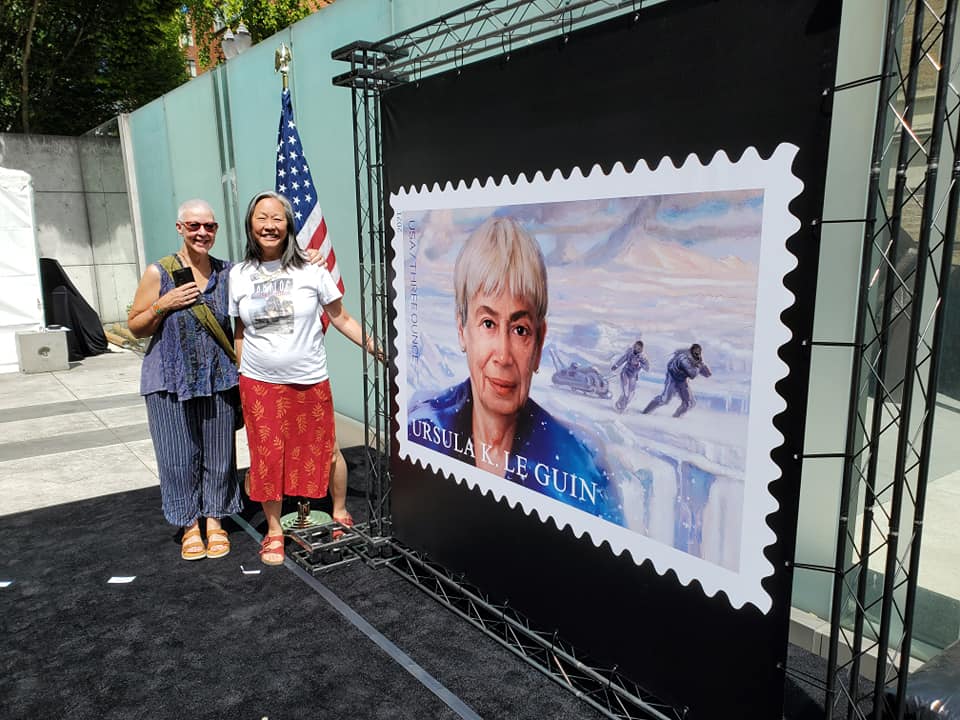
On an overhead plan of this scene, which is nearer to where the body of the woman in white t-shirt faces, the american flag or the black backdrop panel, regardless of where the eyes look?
the black backdrop panel

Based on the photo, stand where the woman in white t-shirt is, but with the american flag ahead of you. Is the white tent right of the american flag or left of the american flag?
left

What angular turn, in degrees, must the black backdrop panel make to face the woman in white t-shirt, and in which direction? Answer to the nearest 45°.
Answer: approximately 90° to its right

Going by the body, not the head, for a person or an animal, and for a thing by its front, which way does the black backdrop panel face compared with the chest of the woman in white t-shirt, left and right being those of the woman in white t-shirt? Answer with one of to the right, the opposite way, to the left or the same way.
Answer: to the right

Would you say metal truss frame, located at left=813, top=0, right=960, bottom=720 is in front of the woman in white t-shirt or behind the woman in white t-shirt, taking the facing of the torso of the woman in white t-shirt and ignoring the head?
in front

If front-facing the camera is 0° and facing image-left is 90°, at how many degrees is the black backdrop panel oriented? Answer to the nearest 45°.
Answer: approximately 45°

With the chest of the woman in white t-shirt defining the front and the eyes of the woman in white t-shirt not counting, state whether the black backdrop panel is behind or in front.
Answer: in front

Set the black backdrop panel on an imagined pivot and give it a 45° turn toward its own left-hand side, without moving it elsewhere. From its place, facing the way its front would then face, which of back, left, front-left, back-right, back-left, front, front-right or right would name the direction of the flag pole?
back-right

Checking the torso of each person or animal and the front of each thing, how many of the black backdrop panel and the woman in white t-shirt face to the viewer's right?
0

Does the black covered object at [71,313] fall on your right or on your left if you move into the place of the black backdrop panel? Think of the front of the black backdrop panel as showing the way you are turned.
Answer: on your right

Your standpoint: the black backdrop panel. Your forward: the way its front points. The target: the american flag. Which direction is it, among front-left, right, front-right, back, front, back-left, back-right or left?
right

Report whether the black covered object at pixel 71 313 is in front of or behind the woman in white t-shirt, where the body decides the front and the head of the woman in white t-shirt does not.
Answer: behind
